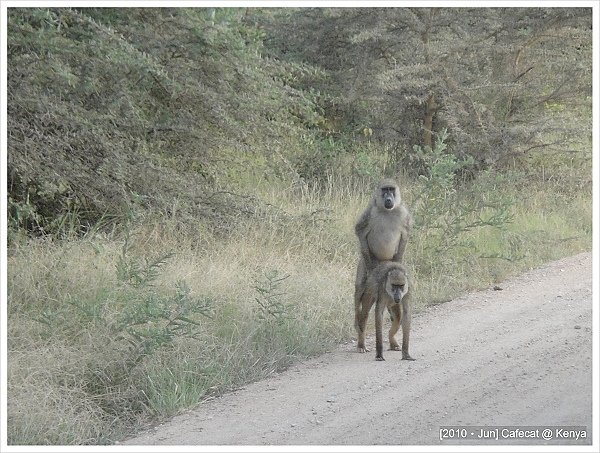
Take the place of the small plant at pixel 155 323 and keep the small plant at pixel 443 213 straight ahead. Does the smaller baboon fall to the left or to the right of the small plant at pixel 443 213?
right

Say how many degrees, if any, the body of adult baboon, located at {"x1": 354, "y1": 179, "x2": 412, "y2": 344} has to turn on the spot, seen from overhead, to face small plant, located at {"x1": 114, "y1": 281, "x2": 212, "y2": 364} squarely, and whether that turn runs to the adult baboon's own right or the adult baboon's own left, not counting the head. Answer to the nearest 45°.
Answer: approximately 45° to the adult baboon's own right

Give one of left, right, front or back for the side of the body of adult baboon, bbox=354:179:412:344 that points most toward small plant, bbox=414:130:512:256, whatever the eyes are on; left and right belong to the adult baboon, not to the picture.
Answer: back

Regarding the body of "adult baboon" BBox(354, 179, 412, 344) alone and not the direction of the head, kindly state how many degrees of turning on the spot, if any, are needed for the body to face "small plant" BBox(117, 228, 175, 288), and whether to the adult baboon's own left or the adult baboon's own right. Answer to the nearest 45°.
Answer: approximately 90° to the adult baboon's own right

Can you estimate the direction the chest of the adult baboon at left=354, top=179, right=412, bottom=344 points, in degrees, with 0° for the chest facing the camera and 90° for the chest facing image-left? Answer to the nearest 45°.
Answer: approximately 0°

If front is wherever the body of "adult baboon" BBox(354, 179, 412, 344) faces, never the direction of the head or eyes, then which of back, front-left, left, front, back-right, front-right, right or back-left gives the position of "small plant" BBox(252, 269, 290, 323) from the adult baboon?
right
